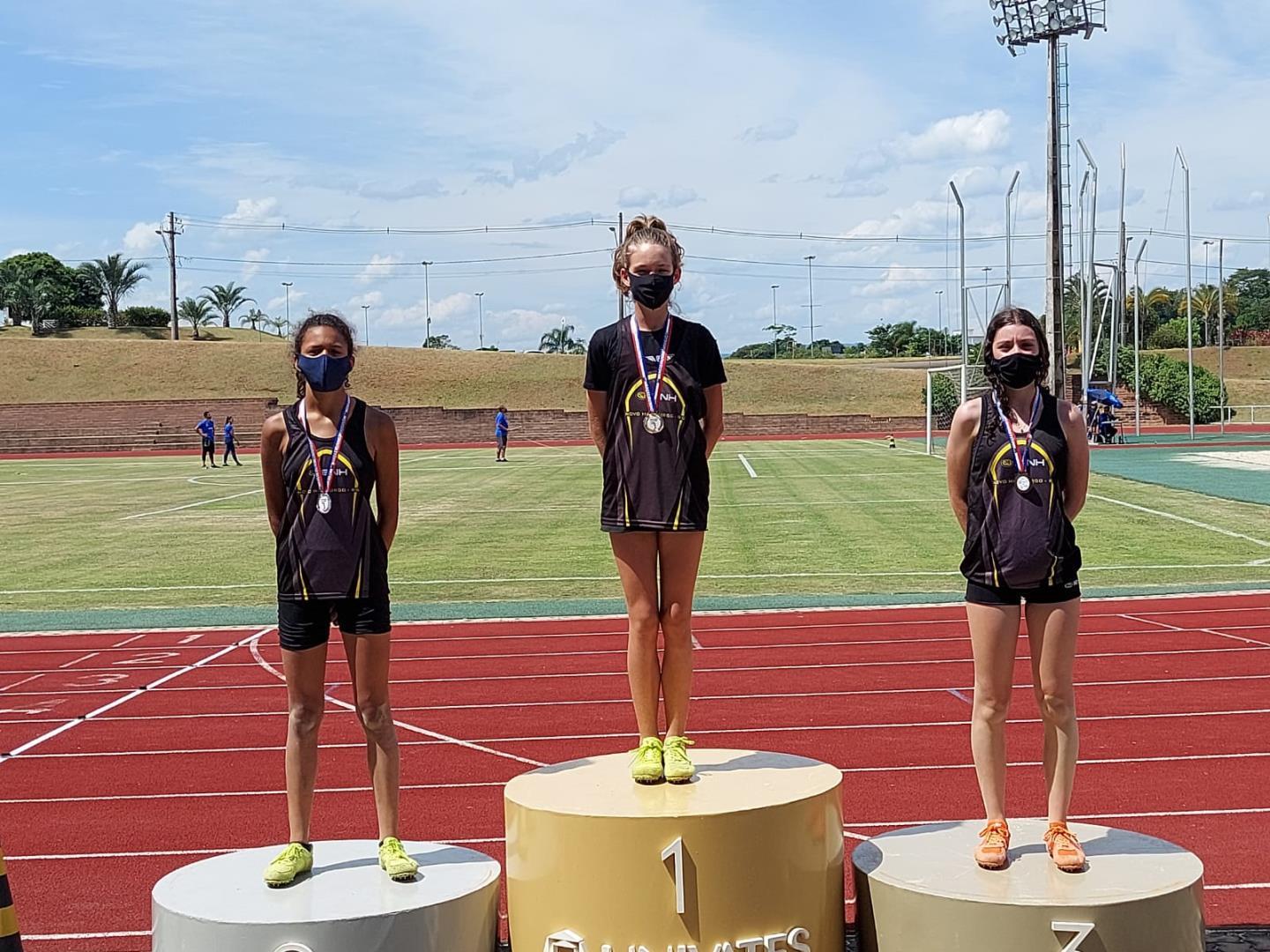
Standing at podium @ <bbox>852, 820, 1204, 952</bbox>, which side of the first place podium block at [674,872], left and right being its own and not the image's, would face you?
left

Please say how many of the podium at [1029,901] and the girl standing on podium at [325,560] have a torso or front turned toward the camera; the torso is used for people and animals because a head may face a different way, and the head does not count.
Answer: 2

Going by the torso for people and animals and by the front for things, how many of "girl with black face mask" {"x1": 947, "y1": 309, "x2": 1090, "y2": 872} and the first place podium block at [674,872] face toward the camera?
2

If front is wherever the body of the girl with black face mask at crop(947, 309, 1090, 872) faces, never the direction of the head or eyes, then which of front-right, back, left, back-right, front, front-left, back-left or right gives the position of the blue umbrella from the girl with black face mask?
back

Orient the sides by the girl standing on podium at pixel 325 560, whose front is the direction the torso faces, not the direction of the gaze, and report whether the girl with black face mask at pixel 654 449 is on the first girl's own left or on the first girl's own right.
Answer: on the first girl's own left

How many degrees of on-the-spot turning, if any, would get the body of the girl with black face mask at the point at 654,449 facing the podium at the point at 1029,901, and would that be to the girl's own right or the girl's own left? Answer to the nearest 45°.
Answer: approximately 45° to the girl's own left

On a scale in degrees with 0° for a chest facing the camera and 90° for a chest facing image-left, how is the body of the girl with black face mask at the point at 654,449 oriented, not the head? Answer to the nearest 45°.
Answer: approximately 0°

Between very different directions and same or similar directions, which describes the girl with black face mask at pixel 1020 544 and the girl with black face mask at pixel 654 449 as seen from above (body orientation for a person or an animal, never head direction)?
same or similar directions

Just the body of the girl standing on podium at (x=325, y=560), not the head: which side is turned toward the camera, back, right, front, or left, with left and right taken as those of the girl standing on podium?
front

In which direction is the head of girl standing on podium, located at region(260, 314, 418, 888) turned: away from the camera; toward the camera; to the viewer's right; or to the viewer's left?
toward the camera

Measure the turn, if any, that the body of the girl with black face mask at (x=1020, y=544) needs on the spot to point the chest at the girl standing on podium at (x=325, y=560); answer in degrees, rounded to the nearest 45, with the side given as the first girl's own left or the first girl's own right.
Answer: approximately 90° to the first girl's own right

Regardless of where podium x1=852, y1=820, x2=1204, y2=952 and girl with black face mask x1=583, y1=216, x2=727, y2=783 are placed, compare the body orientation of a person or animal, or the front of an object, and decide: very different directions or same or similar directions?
same or similar directions

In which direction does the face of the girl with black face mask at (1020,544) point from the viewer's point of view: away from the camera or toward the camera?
toward the camera

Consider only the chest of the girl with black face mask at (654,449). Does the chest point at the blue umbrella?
no

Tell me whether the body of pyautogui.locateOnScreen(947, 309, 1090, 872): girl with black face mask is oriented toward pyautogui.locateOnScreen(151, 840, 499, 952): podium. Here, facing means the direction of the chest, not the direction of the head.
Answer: no

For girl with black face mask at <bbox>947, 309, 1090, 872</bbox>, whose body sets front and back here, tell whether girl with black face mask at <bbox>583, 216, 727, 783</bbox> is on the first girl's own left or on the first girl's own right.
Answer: on the first girl's own right

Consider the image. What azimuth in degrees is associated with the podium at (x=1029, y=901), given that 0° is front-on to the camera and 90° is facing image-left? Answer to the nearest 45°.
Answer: approximately 0°

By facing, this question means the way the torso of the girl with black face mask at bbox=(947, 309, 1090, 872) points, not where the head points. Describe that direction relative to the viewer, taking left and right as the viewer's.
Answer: facing the viewer

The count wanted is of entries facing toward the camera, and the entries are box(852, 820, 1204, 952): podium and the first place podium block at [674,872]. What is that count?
2
